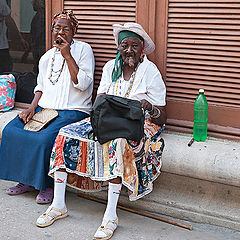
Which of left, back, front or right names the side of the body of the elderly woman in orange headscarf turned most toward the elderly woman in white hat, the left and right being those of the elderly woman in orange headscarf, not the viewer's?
left

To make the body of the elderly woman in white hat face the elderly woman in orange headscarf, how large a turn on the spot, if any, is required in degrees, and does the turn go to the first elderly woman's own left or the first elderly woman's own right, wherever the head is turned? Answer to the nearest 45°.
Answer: approximately 90° to the first elderly woman's own right

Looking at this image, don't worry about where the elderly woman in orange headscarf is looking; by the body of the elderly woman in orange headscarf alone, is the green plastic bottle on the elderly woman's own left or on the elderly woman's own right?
on the elderly woman's own left

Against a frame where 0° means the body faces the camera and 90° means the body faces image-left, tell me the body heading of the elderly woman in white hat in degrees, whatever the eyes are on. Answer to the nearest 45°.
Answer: approximately 45°

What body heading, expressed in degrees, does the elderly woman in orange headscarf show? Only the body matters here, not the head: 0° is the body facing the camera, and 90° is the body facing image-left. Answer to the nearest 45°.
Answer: approximately 45°

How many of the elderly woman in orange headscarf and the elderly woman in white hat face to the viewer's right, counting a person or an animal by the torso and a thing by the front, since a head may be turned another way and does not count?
0

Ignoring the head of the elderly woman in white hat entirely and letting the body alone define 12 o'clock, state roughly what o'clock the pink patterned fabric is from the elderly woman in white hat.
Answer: The pink patterned fabric is roughly at 3 o'clock from the elderly woman in white hat.

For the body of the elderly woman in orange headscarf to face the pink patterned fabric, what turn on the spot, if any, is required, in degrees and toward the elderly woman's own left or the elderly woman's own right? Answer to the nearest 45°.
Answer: approximately 90° to the elderly woman's own right
